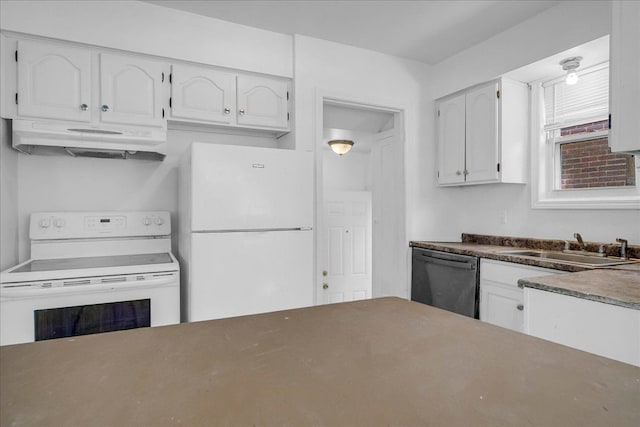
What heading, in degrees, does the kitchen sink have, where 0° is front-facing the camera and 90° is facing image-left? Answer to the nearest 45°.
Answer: approximately 45°

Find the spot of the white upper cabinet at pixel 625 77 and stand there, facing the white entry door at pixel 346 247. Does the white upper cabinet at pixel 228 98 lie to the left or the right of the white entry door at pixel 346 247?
left

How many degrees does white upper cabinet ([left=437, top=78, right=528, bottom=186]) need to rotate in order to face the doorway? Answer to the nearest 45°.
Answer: approximately 45° to its right

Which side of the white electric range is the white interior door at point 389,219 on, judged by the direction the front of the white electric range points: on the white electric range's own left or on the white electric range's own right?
on the white electric range's own left

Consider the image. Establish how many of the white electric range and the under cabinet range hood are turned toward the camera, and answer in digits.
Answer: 2

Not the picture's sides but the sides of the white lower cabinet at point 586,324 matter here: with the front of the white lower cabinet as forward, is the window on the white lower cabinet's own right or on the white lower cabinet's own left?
on the white lower cabinet's own right
